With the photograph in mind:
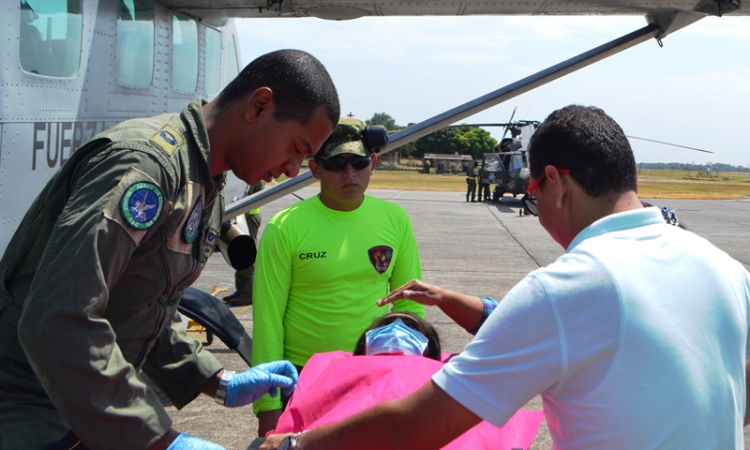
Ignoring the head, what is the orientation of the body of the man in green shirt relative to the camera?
toward the camera

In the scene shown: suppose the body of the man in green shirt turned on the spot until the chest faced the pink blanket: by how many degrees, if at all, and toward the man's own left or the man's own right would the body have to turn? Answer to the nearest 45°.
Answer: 0° — they already face it

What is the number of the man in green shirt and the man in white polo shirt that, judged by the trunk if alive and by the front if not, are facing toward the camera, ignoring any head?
1

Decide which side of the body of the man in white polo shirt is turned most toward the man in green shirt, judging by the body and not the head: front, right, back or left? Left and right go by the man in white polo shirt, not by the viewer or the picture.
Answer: front

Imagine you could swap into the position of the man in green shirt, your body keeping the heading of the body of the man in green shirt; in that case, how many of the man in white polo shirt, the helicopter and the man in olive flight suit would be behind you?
1

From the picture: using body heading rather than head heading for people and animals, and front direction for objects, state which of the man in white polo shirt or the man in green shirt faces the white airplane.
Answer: the man in white polo shirt

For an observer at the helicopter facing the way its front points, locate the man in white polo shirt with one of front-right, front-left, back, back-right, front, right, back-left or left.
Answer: front-left

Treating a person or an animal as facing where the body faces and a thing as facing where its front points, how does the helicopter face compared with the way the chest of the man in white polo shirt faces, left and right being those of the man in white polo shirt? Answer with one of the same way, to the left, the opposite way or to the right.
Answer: to the left

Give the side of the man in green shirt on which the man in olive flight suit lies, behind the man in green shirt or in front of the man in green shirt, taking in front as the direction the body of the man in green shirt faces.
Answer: in front

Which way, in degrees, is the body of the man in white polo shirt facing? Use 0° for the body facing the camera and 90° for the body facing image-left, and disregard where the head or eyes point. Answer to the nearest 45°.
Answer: approximately 135°

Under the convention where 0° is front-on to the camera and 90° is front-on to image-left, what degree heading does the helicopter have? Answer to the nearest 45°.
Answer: approximately 45°

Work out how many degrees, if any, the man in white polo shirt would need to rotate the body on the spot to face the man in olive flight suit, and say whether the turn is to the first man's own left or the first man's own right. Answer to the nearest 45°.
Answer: approximately 45° to the first man's own left

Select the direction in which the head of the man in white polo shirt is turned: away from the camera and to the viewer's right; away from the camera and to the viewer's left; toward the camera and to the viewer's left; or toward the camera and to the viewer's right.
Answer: away from the camera and to the viewer's left

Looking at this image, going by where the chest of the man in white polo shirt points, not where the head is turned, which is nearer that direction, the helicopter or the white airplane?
the white airplane

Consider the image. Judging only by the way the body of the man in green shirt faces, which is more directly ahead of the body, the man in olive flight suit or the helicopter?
the man in olive flight suit

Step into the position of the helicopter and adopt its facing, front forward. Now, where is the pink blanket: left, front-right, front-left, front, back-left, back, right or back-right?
front-left
